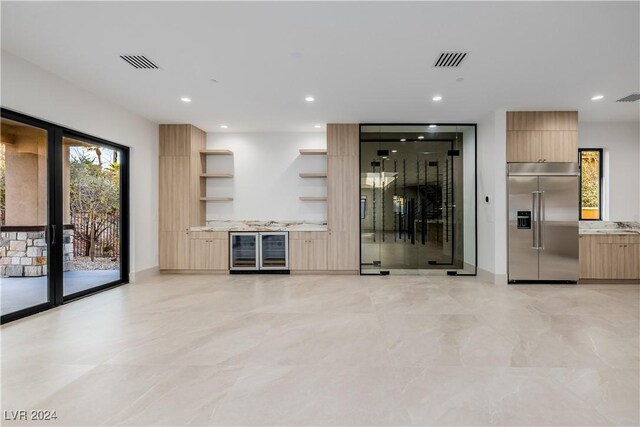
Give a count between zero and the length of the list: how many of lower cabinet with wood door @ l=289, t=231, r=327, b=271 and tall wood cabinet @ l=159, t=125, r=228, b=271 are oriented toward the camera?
2

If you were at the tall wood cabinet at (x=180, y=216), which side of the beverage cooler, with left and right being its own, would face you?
right

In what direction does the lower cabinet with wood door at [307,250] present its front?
toward the camera

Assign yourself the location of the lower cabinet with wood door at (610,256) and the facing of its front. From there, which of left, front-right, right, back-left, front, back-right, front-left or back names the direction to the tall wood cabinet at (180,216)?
front-right

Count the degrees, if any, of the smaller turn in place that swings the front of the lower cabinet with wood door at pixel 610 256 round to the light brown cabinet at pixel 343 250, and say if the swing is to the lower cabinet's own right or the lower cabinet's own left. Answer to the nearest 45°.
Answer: approximately 45° to the lower cabinet's own right

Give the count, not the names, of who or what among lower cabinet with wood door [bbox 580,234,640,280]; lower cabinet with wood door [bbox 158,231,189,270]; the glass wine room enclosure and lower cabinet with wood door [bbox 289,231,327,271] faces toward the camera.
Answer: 4

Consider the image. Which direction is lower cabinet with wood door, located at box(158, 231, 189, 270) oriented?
toward the camera

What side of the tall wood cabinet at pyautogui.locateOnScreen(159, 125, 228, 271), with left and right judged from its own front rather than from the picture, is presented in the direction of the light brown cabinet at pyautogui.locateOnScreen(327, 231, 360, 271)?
left

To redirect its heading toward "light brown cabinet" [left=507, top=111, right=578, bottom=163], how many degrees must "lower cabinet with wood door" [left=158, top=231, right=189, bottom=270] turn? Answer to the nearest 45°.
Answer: approximately 45° to its left

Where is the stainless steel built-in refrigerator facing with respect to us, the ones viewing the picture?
facing the viewer

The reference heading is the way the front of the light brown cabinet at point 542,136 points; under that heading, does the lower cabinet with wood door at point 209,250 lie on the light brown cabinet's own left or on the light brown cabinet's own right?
on the light brown cabinet's own right

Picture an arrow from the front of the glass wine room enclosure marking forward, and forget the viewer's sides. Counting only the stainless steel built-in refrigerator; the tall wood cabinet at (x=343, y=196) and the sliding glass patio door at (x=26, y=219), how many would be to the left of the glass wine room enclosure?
1

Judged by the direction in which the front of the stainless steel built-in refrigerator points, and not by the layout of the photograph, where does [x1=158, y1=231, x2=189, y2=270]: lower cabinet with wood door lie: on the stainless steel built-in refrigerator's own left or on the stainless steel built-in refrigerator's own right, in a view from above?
on the stainless steel built-in refrigerator's own right

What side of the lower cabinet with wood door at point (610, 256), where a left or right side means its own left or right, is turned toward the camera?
front

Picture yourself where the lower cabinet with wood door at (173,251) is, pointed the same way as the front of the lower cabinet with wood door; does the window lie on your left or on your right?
on your left

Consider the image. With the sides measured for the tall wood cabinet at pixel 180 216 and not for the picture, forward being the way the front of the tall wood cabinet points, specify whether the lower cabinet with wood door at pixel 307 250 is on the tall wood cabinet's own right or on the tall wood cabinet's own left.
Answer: on the tall wood cabinet's own left
